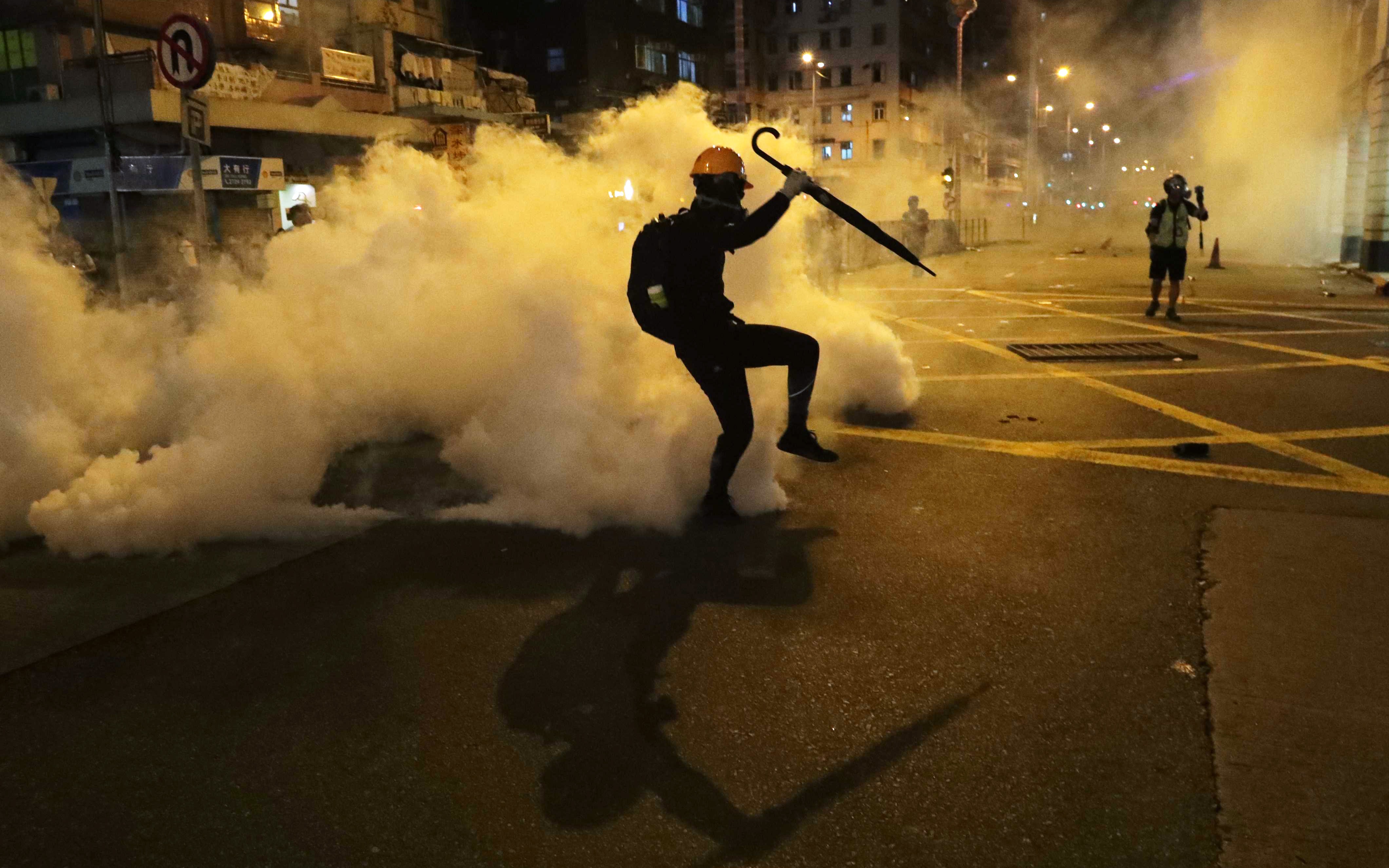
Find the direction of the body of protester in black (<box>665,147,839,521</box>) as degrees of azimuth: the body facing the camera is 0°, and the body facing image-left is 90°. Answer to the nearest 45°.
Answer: approximately 270°

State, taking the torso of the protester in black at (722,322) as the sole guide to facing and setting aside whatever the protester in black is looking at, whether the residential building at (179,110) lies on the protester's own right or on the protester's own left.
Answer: on the protester's own left

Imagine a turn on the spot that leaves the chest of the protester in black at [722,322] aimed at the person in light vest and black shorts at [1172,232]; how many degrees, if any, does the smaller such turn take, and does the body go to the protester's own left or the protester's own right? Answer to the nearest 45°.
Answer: approximately 45° to the protester's own left

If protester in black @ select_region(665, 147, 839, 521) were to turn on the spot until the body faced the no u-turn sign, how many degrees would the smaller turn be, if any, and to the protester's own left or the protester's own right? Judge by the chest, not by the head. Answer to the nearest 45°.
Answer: approximately 135° to the protester's own left

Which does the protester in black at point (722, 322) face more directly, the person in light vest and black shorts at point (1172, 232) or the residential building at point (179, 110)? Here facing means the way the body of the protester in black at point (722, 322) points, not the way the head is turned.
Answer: the person in light vest and black shorts

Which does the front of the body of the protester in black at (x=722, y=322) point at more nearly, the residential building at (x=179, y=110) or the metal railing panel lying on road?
the metal railing panel lying on road

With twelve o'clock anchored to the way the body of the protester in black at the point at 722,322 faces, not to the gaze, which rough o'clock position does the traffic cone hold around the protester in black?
The traffic cone is roughly at 10 o'clock from the protester in black.
